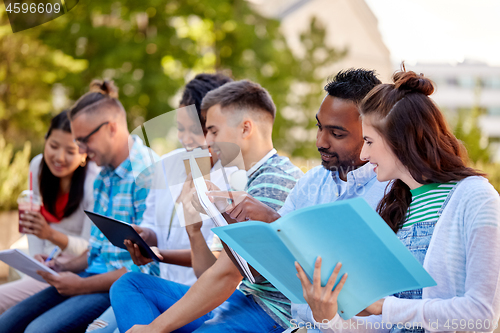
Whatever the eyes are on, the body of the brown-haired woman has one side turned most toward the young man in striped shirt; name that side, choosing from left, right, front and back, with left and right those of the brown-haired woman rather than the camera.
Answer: right

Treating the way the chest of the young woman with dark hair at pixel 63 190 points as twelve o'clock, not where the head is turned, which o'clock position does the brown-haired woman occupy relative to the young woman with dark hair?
The brown-haired woman is roughly at 10 o'clock from the young woman with dark hair.

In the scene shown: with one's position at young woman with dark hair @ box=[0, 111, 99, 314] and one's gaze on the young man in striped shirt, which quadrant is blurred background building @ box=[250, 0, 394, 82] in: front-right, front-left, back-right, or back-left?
back-left

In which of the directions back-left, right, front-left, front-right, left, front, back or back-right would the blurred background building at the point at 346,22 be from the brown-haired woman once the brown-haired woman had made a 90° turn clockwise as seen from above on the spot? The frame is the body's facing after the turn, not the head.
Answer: front-right

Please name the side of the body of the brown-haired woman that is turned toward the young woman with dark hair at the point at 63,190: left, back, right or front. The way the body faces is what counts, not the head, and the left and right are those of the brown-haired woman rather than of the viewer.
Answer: right

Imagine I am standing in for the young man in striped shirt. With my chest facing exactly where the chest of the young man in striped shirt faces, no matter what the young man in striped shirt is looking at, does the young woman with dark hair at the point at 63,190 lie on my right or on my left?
on my right

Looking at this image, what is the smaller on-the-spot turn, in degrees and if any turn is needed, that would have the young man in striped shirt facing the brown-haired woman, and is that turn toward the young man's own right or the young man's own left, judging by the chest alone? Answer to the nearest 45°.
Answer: approximately 135° to the young man's own left

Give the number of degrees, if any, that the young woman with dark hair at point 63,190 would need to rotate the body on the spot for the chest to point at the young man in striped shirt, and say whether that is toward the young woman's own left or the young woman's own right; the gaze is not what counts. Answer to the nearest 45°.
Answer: approximately 45° to the young woman's own left

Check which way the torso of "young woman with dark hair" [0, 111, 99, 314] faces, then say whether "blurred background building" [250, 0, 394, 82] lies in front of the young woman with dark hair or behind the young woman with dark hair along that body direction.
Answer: behind

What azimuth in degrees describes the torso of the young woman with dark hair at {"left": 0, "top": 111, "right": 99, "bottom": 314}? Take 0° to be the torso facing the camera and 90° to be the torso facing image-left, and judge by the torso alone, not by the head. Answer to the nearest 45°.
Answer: approximately 45°
